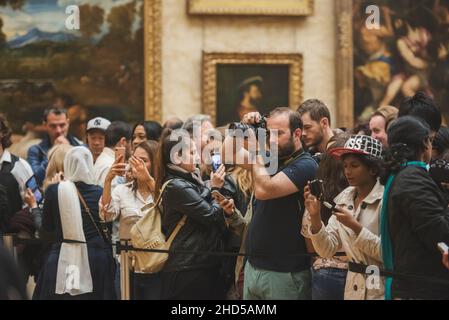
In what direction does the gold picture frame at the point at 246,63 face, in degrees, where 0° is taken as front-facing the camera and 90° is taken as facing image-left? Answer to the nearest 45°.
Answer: approximately 0°

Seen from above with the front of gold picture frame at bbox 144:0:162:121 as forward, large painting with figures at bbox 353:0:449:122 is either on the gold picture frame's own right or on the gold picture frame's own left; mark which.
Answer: on the gold picture frame's own left

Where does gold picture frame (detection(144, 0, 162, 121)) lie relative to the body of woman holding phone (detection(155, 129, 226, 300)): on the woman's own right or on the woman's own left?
on the woman's own left

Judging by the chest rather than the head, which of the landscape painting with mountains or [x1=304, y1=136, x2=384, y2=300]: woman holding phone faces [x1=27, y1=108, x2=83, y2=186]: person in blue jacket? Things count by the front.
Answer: the landscape painting with mountains

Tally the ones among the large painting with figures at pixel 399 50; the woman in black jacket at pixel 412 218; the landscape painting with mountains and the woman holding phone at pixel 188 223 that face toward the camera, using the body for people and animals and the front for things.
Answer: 2

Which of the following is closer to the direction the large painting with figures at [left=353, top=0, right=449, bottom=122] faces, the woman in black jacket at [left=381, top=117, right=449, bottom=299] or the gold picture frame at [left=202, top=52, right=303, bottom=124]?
the woman in black jacket

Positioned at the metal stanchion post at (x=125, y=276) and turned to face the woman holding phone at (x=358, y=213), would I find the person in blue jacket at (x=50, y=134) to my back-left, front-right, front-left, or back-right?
back-left

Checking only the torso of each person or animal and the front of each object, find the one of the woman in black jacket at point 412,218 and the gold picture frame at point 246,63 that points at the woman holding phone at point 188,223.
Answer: the gold picture frame

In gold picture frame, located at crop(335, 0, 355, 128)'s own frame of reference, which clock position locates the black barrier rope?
The black barrier rope is roughly at 12 o'clock from the gold picture frame.
